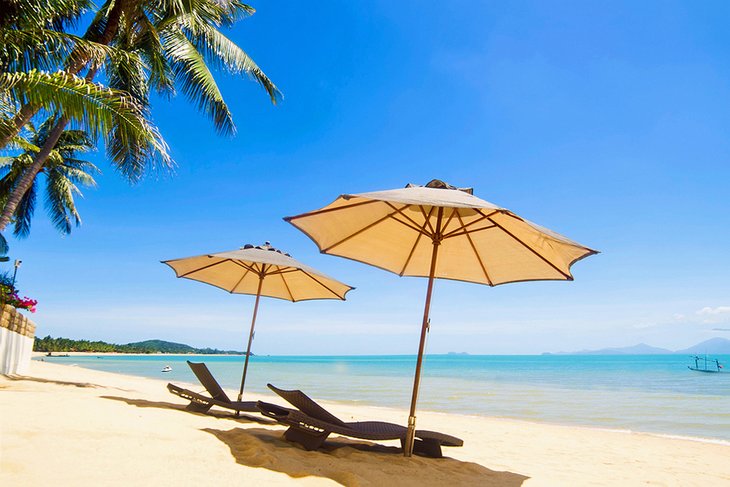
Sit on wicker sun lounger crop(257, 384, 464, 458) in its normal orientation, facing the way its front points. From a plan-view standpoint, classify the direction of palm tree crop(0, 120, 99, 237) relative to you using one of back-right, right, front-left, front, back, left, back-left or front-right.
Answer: back-left

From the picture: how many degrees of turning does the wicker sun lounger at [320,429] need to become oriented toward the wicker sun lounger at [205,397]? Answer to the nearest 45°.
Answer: approximately 135° to its left

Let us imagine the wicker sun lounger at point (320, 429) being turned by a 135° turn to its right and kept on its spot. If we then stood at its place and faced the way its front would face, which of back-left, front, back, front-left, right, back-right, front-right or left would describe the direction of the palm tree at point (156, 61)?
right

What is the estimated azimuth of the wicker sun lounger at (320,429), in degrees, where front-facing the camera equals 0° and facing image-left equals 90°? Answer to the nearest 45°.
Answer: approximately 270°
